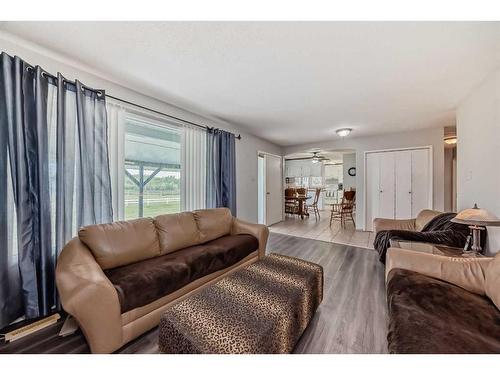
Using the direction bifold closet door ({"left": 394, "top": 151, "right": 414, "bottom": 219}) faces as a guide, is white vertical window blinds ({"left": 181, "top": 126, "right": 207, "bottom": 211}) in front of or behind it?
in front

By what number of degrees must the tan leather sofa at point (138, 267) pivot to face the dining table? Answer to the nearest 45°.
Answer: approximately 90° to its left

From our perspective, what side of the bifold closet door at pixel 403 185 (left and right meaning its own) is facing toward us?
front

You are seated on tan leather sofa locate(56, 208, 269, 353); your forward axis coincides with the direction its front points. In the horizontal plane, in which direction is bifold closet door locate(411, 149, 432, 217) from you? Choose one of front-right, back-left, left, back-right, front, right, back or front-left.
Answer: front-left

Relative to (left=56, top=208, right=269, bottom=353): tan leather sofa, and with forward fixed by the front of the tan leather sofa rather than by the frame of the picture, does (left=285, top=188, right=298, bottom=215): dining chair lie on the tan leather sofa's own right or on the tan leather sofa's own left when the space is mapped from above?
on the tan leather sofa's own left

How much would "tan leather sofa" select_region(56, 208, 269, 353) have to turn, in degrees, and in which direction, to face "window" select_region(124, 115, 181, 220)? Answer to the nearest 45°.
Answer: approximately 135° to its left

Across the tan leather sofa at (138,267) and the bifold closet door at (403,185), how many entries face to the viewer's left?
0

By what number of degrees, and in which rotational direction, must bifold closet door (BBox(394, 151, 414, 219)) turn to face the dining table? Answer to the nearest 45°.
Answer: approximately 90° to its right

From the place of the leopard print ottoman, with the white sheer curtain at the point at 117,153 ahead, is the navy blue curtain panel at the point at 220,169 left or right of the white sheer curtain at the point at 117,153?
right

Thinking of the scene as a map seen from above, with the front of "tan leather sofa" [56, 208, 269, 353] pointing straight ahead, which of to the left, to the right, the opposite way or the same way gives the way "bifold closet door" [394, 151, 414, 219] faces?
to the right

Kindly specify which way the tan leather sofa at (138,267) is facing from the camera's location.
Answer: facing the viewer and to the right of the viewer

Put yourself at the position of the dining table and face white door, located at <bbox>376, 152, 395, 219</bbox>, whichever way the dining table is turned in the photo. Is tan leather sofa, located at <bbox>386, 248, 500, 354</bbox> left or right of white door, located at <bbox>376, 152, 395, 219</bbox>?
right
